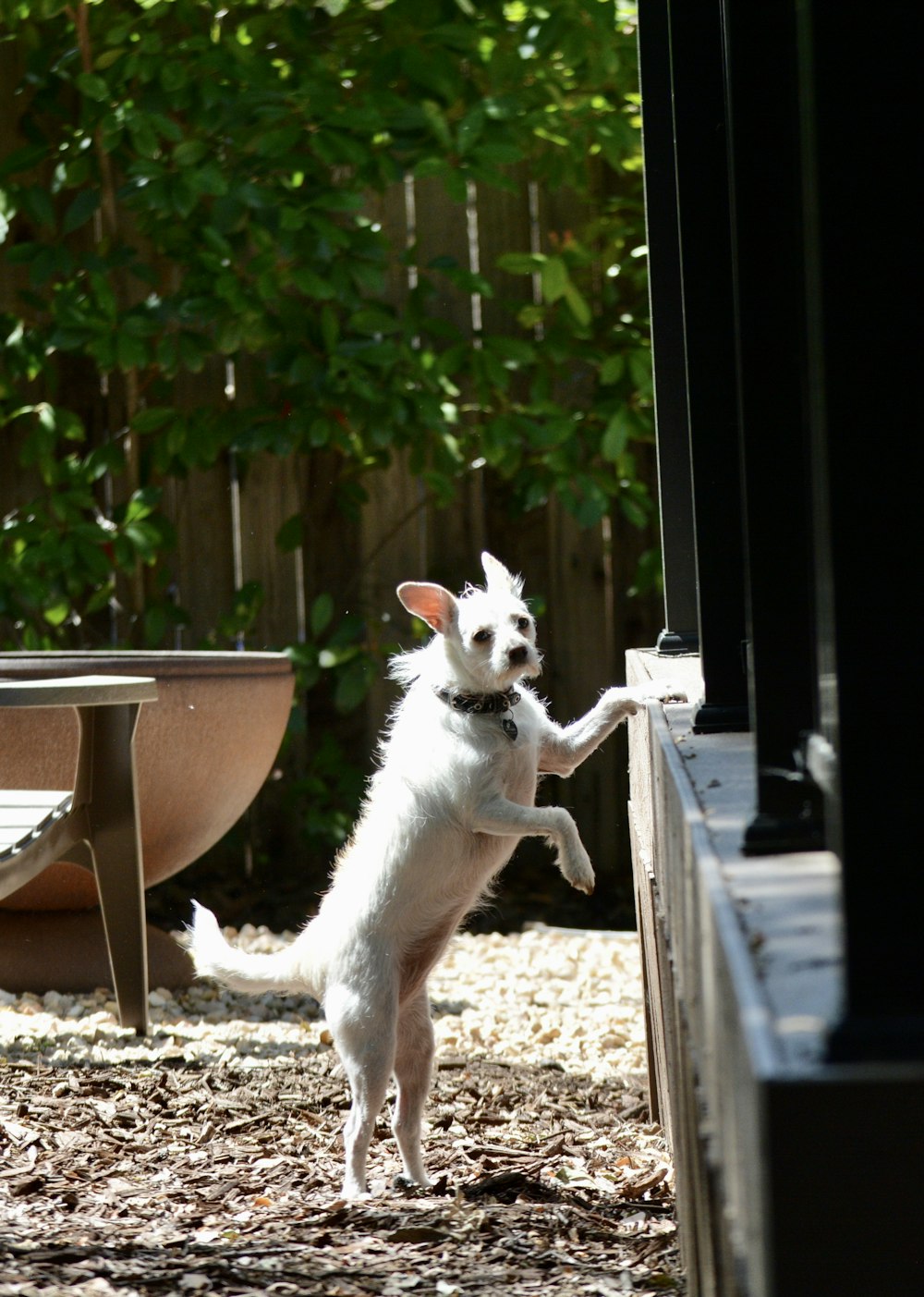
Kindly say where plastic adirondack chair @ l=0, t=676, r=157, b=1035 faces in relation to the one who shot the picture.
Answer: facing to the right of the viewer

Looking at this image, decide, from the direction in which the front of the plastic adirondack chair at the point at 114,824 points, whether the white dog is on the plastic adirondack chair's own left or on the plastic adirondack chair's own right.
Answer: on the plastic adirondack chair's own right

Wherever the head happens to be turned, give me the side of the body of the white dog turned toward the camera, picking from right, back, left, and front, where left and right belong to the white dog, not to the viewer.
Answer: right

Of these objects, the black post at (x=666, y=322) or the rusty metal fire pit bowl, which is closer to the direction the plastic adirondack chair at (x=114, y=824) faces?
the black post

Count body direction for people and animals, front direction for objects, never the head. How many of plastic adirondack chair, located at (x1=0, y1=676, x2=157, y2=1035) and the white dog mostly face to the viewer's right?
2

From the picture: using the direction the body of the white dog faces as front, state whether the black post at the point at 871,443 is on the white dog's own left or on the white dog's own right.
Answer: on the white dog's own right

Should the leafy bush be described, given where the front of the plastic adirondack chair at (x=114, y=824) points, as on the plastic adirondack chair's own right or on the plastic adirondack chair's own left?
on the plastic adirondack chair's own left

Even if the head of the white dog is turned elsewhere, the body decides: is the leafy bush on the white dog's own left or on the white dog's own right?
on the white dog's own left
